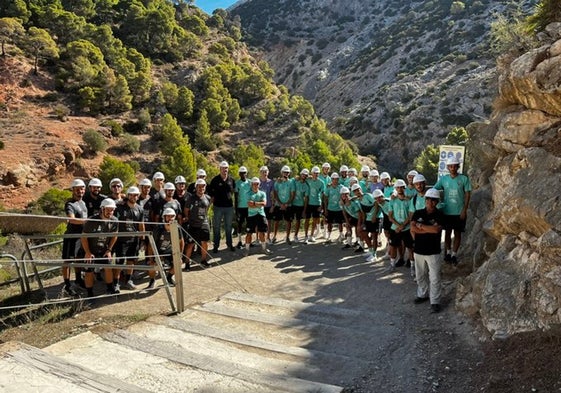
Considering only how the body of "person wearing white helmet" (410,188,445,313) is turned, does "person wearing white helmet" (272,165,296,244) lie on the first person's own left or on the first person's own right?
on the first person's own right

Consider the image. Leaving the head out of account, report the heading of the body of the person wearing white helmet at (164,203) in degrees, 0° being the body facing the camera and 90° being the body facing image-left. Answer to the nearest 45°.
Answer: approximately 0°

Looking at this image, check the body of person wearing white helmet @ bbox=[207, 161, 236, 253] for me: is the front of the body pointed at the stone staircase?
yes

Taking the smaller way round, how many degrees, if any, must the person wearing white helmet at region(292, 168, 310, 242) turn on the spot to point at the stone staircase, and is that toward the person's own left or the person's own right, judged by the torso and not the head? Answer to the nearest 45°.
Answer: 0° — they already face it

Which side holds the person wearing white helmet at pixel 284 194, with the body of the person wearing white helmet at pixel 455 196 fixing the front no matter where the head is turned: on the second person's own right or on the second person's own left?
on the second person's own right

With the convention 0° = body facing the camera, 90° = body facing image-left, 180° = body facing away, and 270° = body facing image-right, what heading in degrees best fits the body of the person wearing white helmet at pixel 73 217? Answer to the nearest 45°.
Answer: approximately 315°
